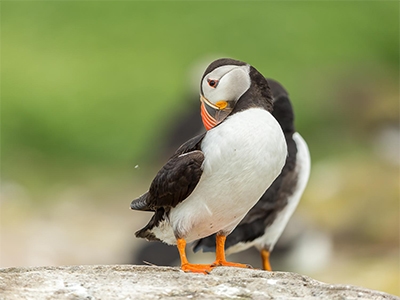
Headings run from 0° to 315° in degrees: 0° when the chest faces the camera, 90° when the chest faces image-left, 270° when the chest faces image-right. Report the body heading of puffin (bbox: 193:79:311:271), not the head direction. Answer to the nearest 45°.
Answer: approximately 270°

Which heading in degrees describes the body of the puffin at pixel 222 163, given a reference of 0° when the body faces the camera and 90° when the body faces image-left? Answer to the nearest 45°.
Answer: approximately 315°

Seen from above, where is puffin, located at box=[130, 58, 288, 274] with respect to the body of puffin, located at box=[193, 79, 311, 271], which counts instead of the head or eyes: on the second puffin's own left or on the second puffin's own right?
on the second puffin's own right

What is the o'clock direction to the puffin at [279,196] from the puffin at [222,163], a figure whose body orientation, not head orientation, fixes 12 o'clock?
the puffin at [279,196] is roughly at 8 o'clock from the puffin at [222,163].
